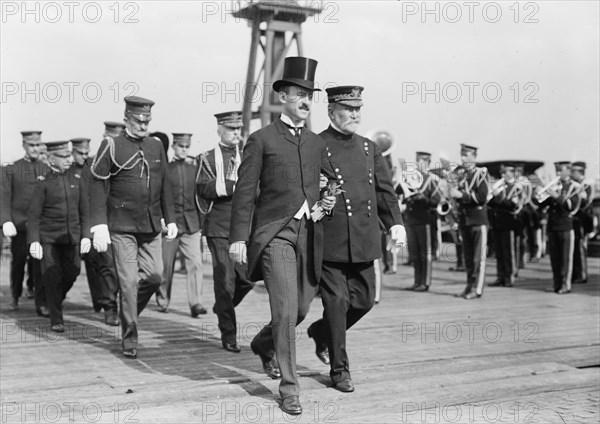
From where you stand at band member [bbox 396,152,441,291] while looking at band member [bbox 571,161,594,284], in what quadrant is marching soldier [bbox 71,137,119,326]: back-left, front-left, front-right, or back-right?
back-right

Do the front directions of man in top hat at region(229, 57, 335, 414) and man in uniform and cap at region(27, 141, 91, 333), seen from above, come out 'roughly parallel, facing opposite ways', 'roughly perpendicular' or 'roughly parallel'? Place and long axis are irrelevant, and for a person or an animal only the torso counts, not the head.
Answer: roughly parallel

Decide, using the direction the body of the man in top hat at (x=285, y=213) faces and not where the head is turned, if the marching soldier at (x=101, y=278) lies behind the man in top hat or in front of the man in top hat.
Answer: behind

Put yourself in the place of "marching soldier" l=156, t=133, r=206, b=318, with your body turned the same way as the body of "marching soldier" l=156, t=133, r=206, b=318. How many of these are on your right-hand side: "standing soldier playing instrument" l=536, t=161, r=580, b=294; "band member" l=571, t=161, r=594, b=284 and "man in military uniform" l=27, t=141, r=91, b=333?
1

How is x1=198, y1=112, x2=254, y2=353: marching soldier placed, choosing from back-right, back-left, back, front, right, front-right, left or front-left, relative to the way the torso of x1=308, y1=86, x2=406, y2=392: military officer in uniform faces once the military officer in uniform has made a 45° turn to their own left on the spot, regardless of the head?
back-left

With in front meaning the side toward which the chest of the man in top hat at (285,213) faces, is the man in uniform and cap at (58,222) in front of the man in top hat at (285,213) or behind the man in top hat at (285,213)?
behind

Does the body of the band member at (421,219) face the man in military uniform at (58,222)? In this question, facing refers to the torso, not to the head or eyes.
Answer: yes

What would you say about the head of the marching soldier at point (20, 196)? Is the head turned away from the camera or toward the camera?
toward the camera

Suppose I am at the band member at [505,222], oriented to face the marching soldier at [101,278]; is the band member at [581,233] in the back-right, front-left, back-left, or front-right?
back-left

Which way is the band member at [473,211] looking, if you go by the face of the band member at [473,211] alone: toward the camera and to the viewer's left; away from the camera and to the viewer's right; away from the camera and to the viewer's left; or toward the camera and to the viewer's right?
toward the camera and to the viewer's left

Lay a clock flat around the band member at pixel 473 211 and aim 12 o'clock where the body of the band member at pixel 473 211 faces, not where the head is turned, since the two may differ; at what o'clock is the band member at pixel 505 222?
the band member at pixel 505 222 is roughly at 5 o'clock from the band member at pixel 473 211.

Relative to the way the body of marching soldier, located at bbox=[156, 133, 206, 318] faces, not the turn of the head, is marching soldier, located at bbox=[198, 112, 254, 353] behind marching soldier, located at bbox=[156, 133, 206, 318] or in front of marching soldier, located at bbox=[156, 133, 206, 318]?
in front

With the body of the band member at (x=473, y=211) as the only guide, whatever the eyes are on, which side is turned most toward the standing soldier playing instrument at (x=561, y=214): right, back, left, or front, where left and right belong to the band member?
back

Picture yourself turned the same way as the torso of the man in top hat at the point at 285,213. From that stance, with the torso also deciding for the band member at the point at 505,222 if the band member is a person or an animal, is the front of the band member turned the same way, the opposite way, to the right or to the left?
to the right

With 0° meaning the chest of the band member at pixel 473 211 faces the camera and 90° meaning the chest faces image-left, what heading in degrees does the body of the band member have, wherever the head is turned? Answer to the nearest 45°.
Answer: approximately 45°

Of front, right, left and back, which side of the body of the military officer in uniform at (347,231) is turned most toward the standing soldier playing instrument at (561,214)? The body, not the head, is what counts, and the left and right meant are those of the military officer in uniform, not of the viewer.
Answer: left

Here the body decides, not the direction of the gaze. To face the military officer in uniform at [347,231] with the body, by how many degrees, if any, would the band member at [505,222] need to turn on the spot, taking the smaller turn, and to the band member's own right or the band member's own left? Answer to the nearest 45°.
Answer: approximately 45° to the band member's own left
